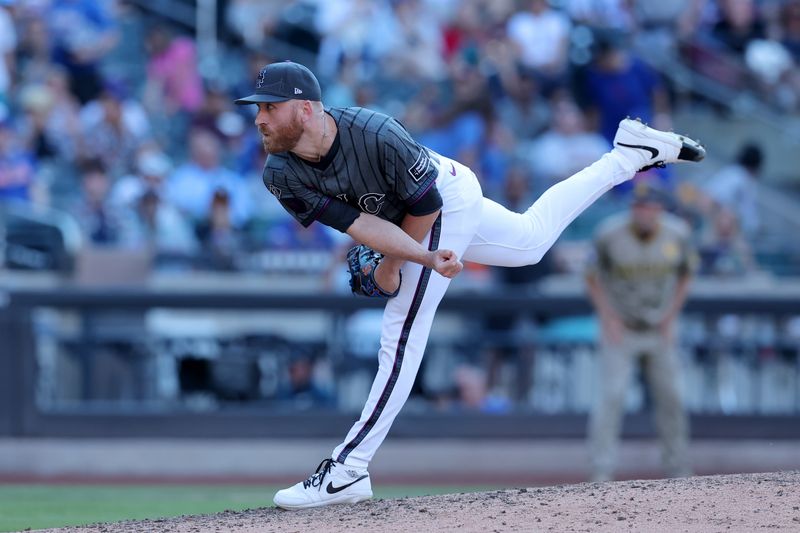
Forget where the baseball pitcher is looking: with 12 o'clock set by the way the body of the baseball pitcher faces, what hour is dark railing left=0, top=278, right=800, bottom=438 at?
The dark railing is roughly at 4 o'clock from the baseball pitcher.

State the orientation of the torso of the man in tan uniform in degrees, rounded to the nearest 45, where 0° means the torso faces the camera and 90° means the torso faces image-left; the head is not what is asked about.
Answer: approximately 0°

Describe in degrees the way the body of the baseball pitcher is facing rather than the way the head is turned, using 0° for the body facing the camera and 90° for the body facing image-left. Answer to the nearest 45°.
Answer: approximately 45°

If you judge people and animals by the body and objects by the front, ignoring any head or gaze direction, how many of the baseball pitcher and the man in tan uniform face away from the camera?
0

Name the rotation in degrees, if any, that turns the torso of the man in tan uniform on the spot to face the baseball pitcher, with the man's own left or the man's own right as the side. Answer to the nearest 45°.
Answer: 0° — they already face them
